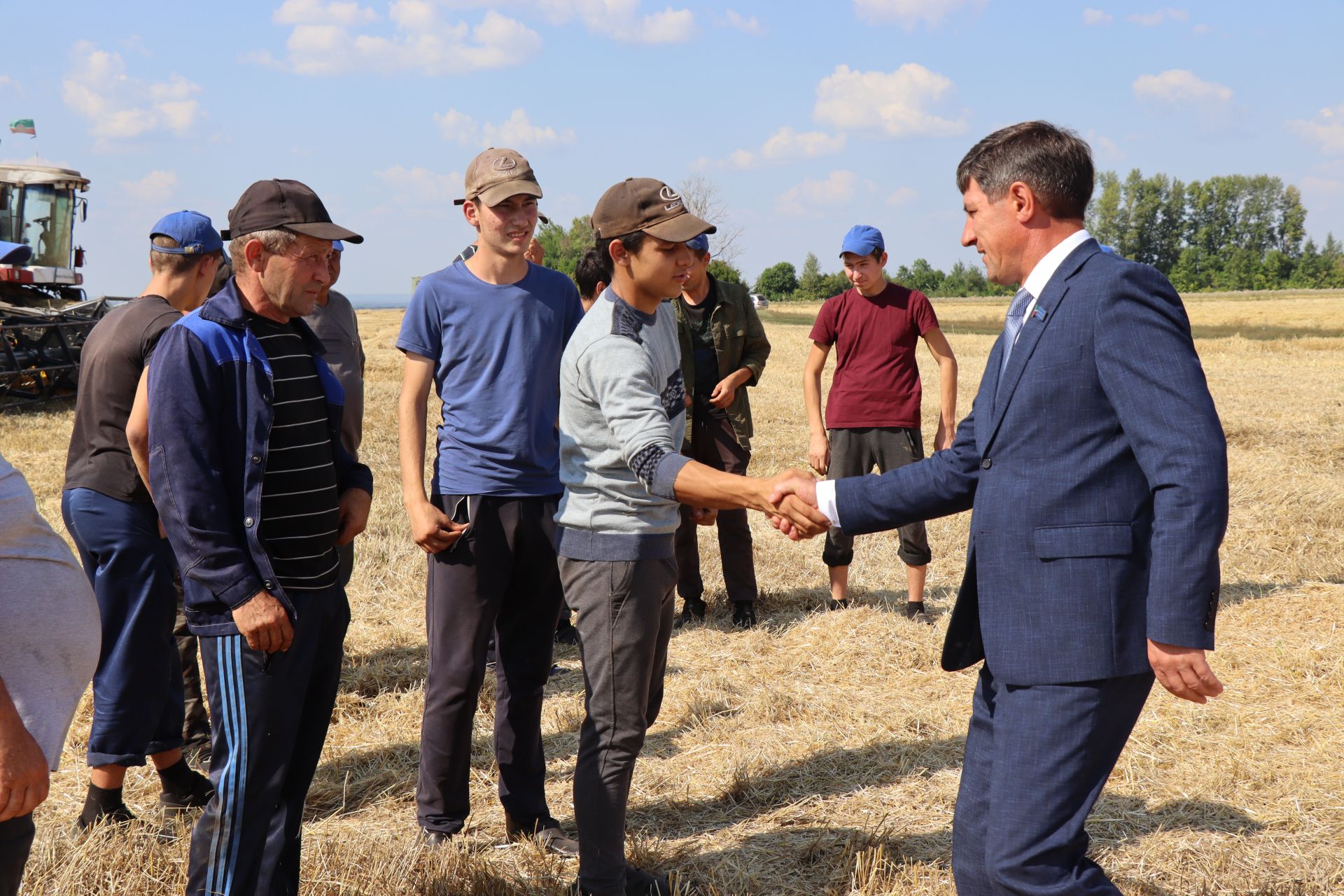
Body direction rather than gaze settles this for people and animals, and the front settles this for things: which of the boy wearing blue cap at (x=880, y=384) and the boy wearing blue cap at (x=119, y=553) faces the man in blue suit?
the boy wearing blue cap at (x=880, y=384)

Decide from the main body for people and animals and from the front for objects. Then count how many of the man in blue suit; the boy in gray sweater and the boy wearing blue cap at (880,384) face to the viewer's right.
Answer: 1

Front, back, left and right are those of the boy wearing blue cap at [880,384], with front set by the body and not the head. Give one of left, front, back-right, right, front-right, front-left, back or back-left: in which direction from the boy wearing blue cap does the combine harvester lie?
back-right

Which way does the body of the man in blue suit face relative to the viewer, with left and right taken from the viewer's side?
facing to the left of the viewer

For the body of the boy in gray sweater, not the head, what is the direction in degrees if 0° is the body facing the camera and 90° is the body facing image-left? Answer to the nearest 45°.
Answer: approximately 270°

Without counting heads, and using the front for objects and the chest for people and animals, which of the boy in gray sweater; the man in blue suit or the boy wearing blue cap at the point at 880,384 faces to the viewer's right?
the boy in gray sweater

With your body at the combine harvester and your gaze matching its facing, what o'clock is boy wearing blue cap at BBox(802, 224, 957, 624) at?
The boy wearing blue cap is roughly at 1 o'clock from the combine harvester.

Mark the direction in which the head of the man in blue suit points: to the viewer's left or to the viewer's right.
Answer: to the viewer's left

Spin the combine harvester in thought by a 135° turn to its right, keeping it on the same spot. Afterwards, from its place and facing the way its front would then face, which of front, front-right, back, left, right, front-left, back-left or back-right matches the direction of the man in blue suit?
left

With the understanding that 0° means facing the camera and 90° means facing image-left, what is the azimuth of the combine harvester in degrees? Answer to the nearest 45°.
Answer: approximately 315°

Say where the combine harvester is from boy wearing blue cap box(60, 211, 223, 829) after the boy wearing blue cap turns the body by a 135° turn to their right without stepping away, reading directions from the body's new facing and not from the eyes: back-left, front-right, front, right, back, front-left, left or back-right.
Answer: back
